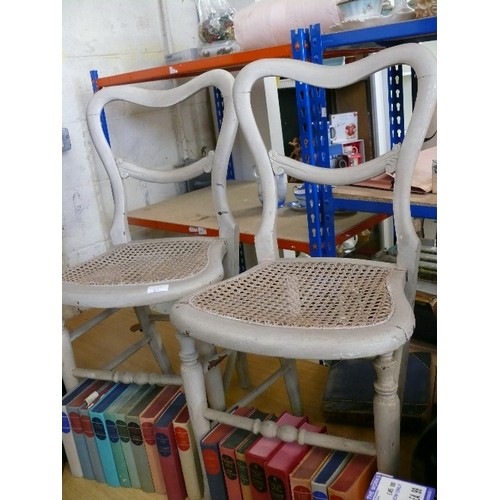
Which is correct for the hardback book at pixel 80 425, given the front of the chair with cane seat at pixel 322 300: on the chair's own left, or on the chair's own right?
on the chair's own right

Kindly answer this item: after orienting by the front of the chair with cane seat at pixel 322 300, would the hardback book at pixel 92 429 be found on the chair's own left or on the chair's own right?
on the chair's own right

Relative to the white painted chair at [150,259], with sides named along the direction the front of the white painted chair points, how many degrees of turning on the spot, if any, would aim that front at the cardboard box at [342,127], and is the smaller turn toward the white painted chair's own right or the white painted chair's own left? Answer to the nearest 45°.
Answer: approximately 180°

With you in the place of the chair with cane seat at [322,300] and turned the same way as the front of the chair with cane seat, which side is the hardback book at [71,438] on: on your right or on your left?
on your right

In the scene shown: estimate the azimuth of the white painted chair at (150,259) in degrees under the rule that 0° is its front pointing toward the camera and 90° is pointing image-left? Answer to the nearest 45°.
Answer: approximately 45°
